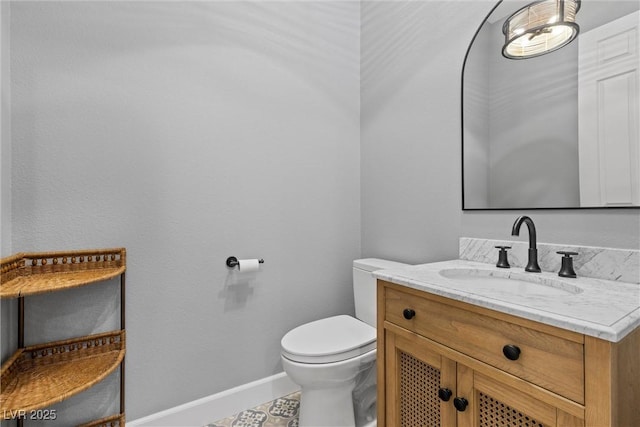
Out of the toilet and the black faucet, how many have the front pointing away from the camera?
0

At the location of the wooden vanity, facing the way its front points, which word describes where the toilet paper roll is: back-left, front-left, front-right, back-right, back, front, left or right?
front-right

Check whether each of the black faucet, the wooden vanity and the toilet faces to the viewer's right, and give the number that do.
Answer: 0

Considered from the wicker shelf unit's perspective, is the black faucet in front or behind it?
in front

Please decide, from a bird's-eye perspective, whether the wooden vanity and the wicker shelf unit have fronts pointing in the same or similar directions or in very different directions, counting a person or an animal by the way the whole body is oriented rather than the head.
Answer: very different directions

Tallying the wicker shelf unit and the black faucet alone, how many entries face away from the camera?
0

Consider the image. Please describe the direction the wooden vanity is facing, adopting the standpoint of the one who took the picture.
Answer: facing the viewer and to the left of the viewer

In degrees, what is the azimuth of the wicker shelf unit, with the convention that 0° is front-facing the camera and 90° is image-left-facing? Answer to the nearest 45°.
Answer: approximately 315°

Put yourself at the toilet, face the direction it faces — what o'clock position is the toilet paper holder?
The toilet paper holder is roughly at 2 o'clock from the toilet.

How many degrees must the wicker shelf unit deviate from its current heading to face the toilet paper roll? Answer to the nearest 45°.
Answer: approximately 45° to its left

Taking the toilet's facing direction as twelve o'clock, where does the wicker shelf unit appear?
The wicker shelf unit is roughly at 1 o'clock from the toilet.

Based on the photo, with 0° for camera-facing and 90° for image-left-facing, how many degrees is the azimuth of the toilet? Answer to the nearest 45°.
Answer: approximately 45°
